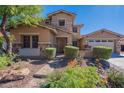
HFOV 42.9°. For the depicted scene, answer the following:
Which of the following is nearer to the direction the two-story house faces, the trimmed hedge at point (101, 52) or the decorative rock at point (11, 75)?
the decorative rock

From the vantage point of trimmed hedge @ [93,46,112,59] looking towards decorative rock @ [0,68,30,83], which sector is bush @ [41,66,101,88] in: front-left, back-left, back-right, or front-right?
front-left

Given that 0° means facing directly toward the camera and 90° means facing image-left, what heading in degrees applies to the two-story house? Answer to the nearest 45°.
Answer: approximately 0°

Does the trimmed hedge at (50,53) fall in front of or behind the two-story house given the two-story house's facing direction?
in front

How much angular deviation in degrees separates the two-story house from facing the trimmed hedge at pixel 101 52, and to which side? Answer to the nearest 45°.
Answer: approximately 90° to its left

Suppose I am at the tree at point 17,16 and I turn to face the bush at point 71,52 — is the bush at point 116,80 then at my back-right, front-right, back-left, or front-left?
front-right

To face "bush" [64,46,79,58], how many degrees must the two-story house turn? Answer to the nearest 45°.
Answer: approximately 45° to its left

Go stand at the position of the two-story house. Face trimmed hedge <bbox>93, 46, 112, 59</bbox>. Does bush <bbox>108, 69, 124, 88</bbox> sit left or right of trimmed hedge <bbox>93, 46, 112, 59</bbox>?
right

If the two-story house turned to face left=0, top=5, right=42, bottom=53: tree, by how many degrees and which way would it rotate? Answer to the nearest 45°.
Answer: approximately 45° to its right

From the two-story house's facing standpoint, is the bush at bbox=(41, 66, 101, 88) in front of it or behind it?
in front

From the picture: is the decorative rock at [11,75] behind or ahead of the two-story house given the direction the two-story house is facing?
ahead

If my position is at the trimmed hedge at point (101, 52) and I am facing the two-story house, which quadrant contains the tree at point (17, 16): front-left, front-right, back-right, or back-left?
front-left
